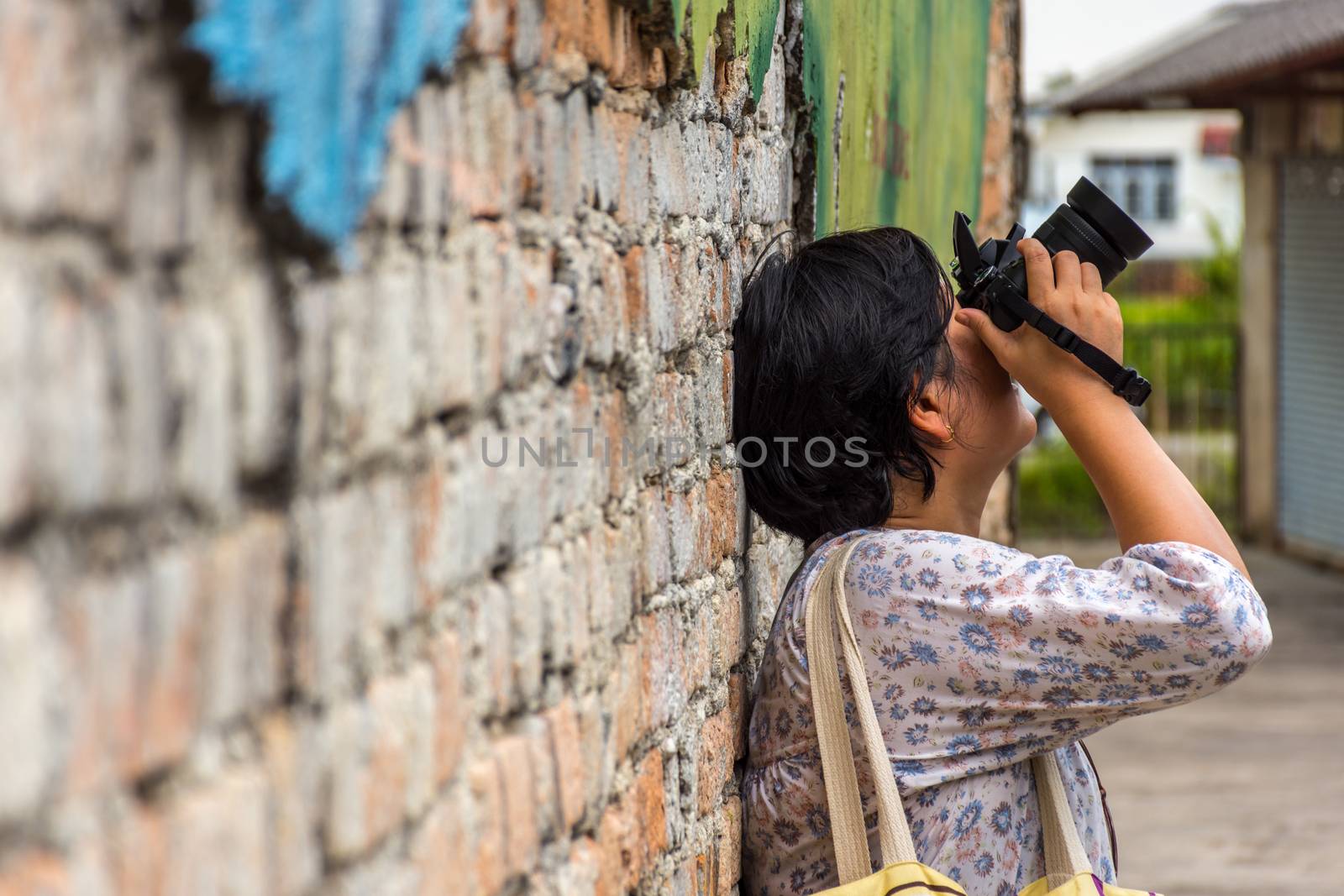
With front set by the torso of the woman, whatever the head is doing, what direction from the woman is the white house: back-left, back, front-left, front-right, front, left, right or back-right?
front-left

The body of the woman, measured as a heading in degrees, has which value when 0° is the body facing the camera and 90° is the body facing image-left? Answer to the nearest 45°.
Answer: approximately 225°
